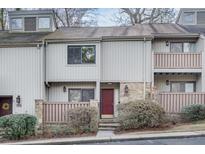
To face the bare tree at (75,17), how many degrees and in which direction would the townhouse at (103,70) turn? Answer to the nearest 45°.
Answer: approximately 180°

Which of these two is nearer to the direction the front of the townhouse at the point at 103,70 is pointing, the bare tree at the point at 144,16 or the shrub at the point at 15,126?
the shrub

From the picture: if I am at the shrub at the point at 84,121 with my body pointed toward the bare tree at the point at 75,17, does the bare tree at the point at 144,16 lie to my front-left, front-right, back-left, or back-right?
front-right

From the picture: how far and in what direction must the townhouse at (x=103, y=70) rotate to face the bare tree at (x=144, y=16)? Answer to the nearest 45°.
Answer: approximately 180°

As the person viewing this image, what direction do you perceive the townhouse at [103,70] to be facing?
facing the viewer

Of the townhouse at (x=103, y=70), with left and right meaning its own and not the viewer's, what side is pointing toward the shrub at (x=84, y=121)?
front

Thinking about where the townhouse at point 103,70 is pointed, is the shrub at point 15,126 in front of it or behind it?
in front

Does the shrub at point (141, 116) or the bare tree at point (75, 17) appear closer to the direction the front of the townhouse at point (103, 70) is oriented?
the shrub

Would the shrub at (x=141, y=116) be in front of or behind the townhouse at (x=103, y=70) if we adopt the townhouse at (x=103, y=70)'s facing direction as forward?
in front
